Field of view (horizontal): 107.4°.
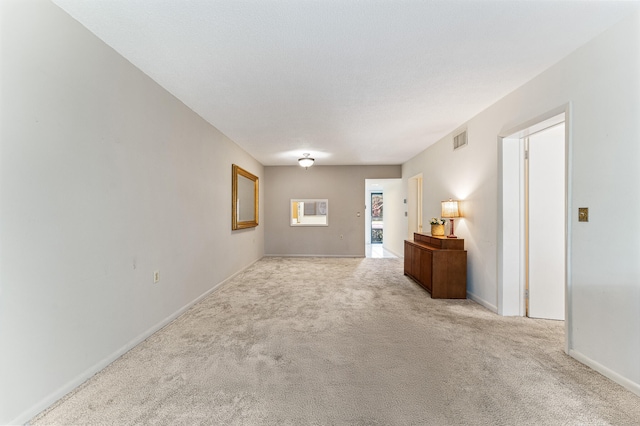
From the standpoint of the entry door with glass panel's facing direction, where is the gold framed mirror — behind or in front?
in front

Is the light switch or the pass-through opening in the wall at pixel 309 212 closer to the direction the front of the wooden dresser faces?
the pass-through opening in the wall

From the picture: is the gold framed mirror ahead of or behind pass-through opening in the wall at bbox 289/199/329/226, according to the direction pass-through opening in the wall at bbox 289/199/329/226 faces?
ahead

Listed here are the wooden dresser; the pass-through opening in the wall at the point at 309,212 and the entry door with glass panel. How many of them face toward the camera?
2

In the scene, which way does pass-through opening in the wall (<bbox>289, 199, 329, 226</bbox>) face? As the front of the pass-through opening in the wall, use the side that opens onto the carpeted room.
toward the camera

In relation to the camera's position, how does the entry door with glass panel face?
facing the viewer

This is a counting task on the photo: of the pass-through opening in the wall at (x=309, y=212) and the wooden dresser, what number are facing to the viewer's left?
1

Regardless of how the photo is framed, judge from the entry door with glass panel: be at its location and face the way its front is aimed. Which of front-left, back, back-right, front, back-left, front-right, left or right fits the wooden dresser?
front

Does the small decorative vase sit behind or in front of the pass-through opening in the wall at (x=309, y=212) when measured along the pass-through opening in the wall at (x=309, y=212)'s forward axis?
in front

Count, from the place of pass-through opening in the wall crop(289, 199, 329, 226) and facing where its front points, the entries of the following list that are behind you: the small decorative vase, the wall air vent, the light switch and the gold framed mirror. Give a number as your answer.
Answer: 0

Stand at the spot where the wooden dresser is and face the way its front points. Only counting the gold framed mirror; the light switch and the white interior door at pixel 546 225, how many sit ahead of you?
1

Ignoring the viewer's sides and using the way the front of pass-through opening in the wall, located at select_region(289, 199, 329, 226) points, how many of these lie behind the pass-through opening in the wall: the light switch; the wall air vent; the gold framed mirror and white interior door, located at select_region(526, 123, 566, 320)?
0

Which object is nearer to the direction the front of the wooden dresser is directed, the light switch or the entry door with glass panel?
the entry door with glass panel

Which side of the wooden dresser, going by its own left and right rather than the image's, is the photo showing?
left

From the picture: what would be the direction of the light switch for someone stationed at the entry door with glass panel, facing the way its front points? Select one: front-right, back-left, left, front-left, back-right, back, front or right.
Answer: front

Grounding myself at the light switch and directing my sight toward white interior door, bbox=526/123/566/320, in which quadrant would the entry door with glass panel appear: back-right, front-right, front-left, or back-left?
front-left

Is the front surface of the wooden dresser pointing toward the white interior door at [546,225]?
no

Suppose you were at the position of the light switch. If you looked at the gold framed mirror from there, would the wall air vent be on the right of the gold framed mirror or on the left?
right
